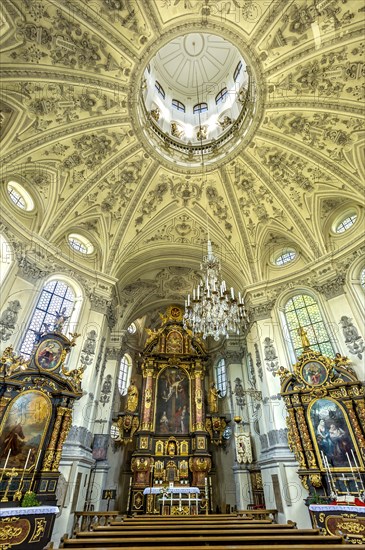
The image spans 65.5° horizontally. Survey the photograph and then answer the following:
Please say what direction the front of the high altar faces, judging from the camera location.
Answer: facing the viewer

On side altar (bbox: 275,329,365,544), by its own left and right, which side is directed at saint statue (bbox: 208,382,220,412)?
right

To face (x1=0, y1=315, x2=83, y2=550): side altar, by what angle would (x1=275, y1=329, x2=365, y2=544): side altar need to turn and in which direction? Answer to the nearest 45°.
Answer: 0° — it already faces it

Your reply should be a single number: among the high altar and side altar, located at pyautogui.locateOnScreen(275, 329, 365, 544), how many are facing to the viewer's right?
0

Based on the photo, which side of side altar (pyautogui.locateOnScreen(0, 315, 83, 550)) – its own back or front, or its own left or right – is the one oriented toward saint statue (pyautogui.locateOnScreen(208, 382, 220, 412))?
left

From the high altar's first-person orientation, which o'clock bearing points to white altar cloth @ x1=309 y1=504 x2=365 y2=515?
The white altar cloth is roughly at 11 o'clock from the high altar.

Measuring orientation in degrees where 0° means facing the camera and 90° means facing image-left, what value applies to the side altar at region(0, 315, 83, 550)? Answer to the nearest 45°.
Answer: approximately 315°

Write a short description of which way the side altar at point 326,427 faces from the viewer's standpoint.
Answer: facing the viewer and to the left of the viewer

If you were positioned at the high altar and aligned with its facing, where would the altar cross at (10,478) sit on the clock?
The altar cross is roughly at 1 o'clock from the high altar.

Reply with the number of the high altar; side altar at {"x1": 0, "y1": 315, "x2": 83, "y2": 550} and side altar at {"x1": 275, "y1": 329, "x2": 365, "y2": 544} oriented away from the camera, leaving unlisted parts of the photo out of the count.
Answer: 0

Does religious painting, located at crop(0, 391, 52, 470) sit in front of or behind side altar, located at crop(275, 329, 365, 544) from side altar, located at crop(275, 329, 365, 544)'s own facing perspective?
in front

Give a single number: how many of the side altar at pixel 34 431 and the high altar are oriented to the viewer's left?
0
